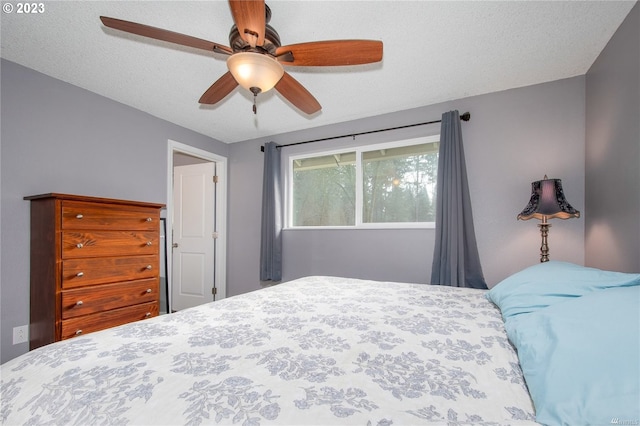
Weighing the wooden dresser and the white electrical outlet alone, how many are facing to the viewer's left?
0

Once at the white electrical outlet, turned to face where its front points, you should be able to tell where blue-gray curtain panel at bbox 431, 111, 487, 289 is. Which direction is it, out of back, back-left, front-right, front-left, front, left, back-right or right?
front

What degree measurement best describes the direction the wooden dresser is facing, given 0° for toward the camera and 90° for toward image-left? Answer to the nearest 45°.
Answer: approximately 315°

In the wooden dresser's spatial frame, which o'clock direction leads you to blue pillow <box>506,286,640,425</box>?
The blue pillow is roughly at 1 o'clock from the wooden dresser.

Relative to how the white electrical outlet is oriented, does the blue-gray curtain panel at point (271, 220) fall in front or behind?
in front

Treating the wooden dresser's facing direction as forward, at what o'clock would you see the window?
The window is roughly at 11 o'clock from the wooden dresser.

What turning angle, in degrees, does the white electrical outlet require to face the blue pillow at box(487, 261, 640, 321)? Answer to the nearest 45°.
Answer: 0° — it already faces it

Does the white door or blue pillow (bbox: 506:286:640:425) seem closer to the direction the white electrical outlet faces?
the blue pillow

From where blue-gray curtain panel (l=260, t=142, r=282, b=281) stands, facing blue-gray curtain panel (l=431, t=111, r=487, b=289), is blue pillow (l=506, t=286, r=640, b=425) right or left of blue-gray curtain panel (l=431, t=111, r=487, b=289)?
right

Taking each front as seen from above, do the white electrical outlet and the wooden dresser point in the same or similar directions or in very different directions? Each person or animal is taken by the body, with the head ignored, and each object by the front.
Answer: same or similar directions

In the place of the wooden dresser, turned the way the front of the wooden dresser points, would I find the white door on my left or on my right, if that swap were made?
on my left
